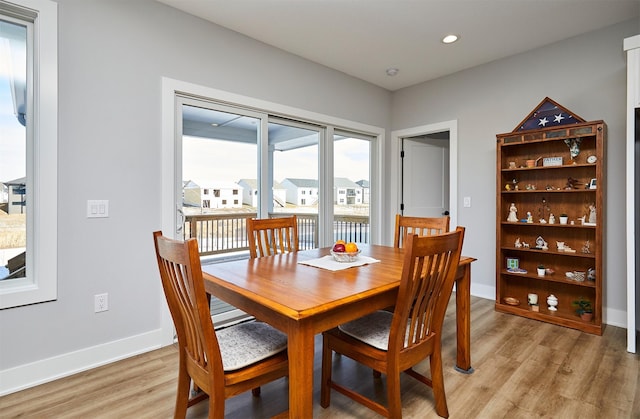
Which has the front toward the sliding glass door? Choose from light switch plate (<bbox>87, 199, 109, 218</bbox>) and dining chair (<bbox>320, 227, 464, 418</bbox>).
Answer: the dining chair

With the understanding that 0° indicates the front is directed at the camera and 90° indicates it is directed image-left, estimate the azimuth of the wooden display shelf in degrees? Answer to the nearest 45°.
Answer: approximately 45°

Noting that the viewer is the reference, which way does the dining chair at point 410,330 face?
facing away from the viewer and to the left of the viewer

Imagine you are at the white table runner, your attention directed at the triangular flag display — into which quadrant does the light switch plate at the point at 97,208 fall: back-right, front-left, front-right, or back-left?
back-left

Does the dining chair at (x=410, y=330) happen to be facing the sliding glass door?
yes

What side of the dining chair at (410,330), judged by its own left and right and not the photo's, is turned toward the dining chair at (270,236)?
front

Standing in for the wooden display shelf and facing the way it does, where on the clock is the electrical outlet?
The electrical outlet is roughly at 12 o'clock from the wooden display shelf.

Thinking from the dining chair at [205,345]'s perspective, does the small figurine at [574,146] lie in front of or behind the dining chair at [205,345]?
in front

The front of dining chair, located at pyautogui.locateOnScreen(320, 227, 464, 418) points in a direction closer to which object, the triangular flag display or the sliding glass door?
the sliding glass door

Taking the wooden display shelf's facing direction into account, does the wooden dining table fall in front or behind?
in front
